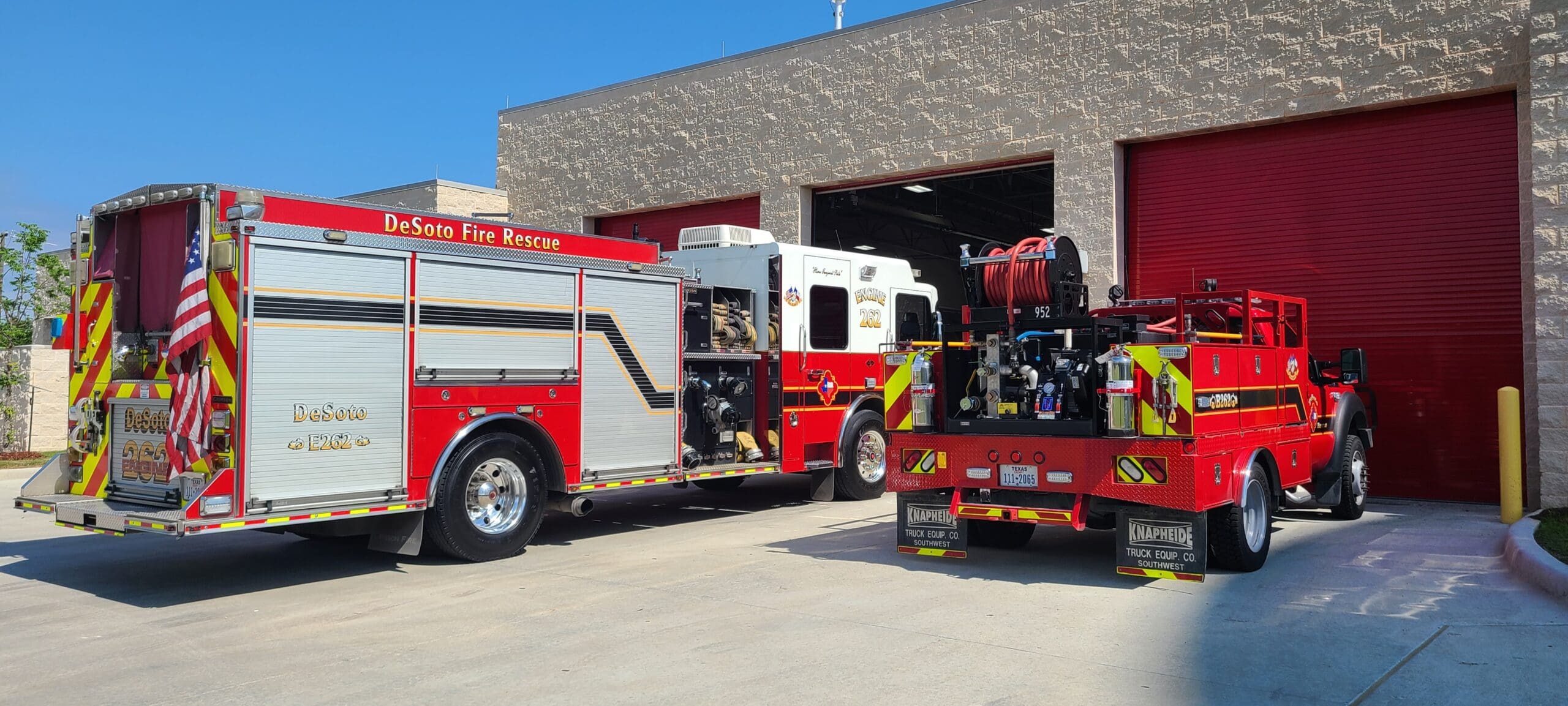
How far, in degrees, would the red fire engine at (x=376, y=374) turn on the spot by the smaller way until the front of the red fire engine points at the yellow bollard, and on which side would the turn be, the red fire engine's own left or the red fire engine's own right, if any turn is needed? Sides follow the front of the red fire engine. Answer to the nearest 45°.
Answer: approximately 45° to the red fire engine's own right

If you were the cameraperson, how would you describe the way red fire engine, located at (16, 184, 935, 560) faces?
facing away from the viewer and to the right of the viewer

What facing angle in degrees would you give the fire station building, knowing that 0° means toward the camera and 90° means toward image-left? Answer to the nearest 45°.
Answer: approximately 45°

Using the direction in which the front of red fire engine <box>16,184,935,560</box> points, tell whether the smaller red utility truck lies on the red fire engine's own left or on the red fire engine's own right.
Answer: on the red fire engine's own right
